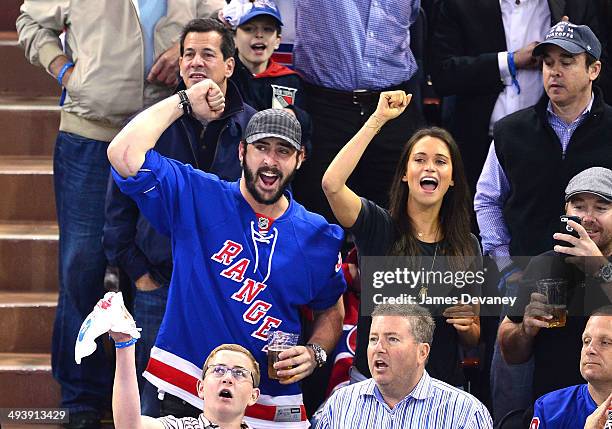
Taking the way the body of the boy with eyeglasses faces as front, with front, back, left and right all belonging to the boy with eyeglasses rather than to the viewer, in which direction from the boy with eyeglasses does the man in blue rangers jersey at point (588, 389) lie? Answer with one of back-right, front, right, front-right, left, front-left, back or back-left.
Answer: left

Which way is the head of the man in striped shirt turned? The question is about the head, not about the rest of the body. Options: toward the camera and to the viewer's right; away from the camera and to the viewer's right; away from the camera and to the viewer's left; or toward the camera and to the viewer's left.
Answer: toward the camera and to the viewer's left

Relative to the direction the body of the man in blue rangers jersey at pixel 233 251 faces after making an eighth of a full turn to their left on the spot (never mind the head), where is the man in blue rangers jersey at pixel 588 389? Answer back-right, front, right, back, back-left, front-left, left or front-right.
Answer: front-left

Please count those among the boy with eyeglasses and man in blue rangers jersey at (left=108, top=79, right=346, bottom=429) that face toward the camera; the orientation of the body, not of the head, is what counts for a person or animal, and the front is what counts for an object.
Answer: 2

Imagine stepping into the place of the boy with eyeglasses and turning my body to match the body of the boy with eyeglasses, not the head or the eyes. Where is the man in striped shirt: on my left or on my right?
on my left

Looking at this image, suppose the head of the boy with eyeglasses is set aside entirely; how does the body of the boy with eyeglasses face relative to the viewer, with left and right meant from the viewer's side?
facing the viewer

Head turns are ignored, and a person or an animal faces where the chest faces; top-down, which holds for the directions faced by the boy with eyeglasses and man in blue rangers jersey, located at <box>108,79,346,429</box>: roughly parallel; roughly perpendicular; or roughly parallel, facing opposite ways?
roughly parallel
